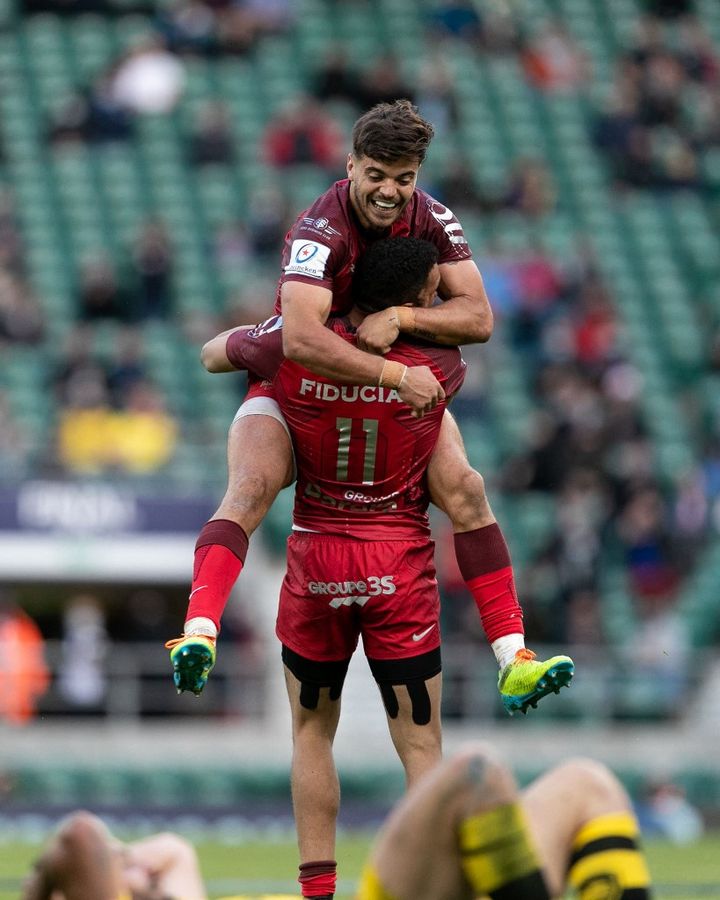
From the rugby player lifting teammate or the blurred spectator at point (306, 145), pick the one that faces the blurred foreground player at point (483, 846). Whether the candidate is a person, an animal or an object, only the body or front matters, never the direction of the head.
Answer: the blurred spectator

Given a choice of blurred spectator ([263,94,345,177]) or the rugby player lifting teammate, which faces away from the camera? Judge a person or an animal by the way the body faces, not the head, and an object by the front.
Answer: the rugby player lifting teammate

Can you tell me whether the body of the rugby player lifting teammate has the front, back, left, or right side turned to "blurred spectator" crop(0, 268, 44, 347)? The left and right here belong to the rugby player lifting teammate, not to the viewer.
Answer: front

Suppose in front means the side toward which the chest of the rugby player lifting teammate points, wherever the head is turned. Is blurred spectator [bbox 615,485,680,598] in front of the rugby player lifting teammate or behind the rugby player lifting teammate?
in front

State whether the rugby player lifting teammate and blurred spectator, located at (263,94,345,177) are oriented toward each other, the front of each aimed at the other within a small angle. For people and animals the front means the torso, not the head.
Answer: yes

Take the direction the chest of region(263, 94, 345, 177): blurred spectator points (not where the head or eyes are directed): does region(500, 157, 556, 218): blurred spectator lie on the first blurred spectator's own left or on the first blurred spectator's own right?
on the first blurred spectator's own left

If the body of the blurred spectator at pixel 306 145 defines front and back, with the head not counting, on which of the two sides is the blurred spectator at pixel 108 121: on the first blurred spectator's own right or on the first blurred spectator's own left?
on the first blurred spectator's own right

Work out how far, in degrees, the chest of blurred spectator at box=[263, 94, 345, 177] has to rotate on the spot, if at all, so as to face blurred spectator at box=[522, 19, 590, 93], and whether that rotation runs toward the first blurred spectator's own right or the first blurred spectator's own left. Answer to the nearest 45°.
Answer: approximately 135° to the first blurred spectator's own left

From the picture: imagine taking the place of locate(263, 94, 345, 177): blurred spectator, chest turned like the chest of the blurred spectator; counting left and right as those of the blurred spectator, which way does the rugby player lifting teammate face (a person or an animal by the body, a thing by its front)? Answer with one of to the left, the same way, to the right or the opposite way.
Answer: the opposite way

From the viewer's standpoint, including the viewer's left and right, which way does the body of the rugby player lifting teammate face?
facing away from the viewer

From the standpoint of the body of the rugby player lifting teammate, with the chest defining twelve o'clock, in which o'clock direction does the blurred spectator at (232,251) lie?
The blurred spectator is roughly at 12 o'clock from the rugby player lifting teammate.

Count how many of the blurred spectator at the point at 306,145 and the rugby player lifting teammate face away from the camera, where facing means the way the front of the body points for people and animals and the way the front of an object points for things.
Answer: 1

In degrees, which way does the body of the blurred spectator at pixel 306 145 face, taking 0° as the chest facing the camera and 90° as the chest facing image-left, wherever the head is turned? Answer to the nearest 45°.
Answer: approximately 0°
